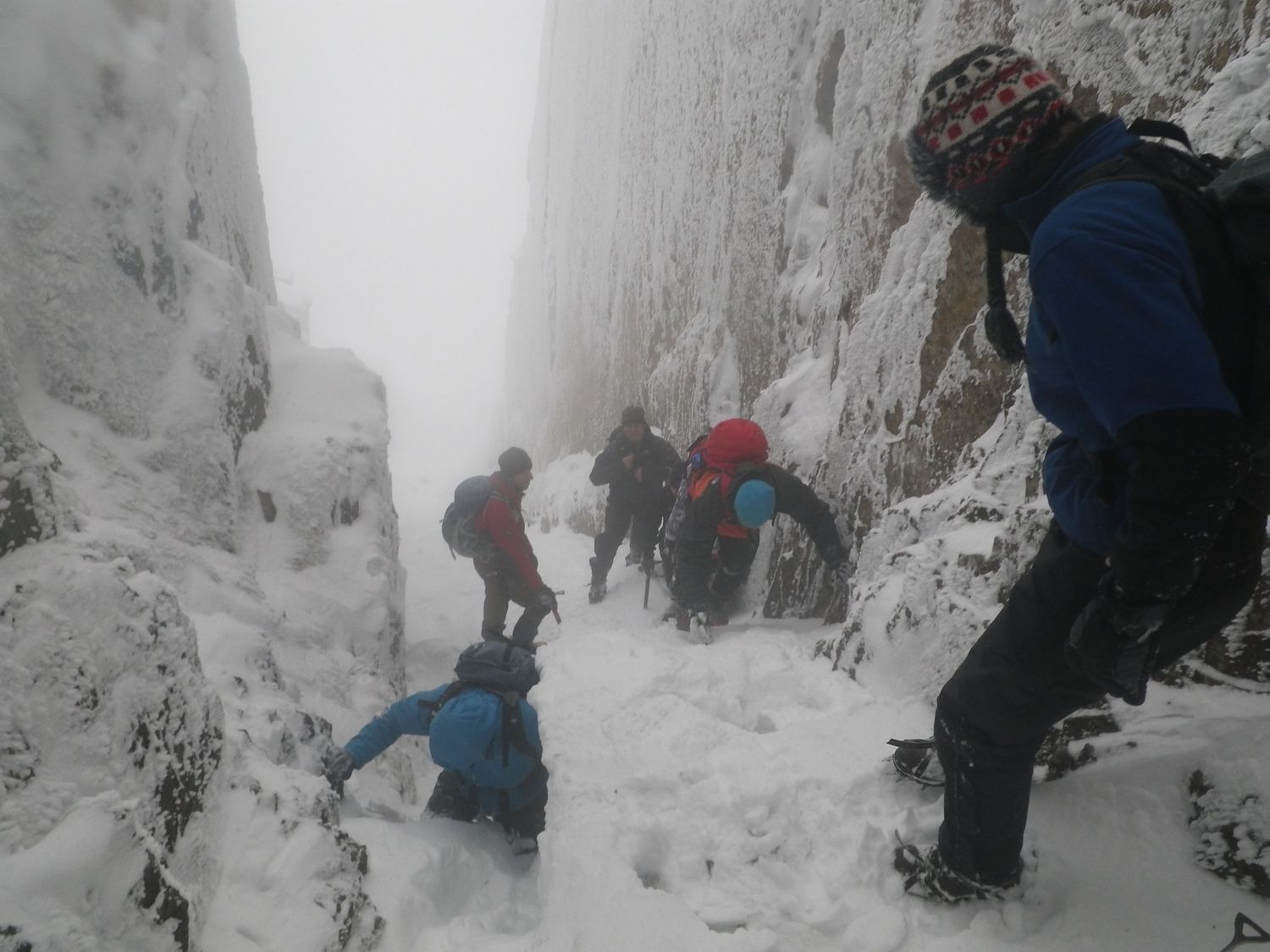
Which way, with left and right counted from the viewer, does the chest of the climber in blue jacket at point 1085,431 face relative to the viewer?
facing to the left of the viewer
